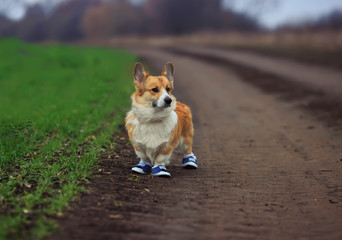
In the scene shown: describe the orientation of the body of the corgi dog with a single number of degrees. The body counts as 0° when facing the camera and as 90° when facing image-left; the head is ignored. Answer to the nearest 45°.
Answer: approximately 45°
